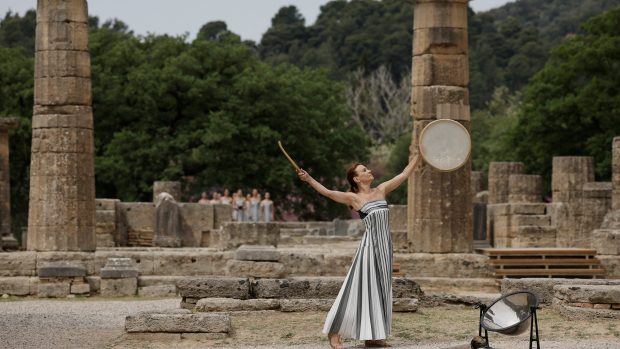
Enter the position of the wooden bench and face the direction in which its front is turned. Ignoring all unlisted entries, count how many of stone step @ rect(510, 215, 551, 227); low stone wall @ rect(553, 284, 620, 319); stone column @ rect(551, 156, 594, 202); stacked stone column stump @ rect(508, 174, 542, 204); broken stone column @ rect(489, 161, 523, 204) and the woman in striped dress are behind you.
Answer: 4

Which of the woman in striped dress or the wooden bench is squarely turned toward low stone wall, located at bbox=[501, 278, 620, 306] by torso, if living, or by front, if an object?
the wooden bench

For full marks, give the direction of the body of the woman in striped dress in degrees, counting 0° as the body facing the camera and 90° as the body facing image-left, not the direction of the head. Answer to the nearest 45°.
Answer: approximately 315°

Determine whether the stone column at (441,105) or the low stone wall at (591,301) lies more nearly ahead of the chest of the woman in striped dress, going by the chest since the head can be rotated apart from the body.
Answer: the low stone wall

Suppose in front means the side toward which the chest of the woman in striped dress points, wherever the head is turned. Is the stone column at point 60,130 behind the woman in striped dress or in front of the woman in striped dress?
behind

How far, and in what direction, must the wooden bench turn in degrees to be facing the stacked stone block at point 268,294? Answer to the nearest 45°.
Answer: approximately 45° to its right
